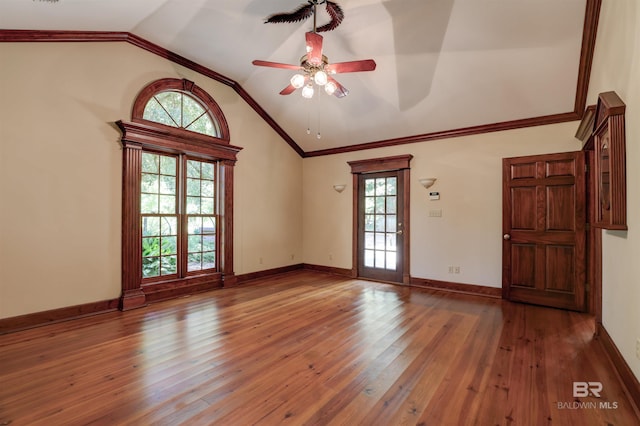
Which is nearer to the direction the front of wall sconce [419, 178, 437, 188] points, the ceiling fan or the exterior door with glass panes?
the ceiling fan

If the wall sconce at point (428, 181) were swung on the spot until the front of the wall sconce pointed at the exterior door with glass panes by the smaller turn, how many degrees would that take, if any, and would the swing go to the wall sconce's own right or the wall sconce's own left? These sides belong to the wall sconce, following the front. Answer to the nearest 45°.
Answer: approximately 135° to the wall sconce's own right

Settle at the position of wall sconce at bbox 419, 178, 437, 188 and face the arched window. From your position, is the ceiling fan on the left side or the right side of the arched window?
left

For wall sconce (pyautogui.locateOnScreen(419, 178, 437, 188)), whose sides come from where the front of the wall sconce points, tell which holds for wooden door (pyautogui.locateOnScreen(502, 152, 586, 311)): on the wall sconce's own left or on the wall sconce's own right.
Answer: on the wall sconce's own left

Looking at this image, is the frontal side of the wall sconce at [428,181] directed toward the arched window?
no

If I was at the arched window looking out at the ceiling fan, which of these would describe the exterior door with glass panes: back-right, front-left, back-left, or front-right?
front-left

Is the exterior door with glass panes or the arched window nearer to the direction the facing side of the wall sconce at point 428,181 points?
the arched window

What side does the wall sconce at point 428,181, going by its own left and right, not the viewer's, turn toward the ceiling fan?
front

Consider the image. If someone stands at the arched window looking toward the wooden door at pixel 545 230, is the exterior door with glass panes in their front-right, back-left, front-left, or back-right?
front-left

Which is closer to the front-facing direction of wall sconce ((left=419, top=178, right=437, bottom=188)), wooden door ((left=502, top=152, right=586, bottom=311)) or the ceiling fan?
the ceiling fan

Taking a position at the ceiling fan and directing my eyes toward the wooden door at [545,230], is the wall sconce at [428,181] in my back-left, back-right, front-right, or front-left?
front-left

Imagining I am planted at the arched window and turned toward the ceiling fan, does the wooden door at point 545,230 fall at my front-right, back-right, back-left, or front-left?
front-left

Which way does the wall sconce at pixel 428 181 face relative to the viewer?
toward the camera

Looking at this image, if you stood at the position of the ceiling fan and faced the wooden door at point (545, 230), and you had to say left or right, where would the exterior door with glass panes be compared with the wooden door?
left
